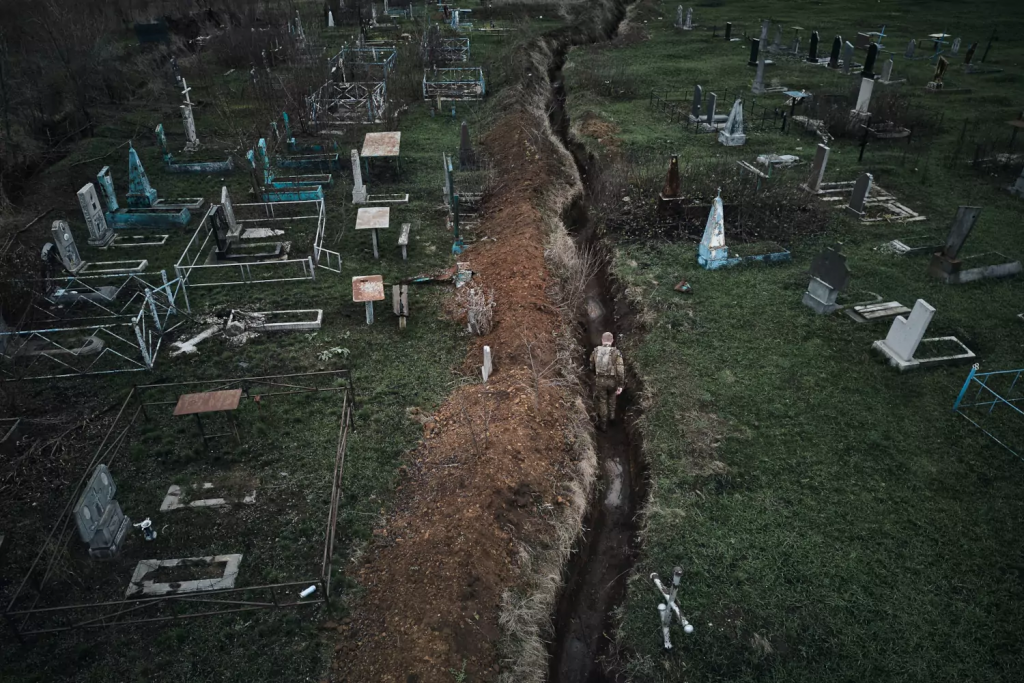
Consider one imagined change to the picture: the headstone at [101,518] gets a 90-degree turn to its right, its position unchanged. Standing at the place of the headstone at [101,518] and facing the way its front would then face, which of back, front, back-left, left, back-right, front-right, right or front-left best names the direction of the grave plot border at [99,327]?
back-right

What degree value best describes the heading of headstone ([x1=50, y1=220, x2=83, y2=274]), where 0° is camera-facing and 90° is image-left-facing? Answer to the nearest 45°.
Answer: approximately 315°

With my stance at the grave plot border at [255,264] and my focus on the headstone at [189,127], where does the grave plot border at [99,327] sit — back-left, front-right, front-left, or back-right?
back-left

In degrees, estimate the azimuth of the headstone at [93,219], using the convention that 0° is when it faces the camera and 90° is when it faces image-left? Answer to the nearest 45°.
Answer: approximately 315°

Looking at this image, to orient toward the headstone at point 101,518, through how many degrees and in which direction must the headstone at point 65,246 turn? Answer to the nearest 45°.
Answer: approximately 45° to its right

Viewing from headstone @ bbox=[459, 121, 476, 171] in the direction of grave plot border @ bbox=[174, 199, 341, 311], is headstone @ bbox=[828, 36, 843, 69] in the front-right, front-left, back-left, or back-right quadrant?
back-left

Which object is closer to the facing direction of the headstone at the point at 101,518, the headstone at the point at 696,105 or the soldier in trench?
the soldier in trench

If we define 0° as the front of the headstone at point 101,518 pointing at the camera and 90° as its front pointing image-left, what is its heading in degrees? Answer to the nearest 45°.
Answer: approximately 315°
